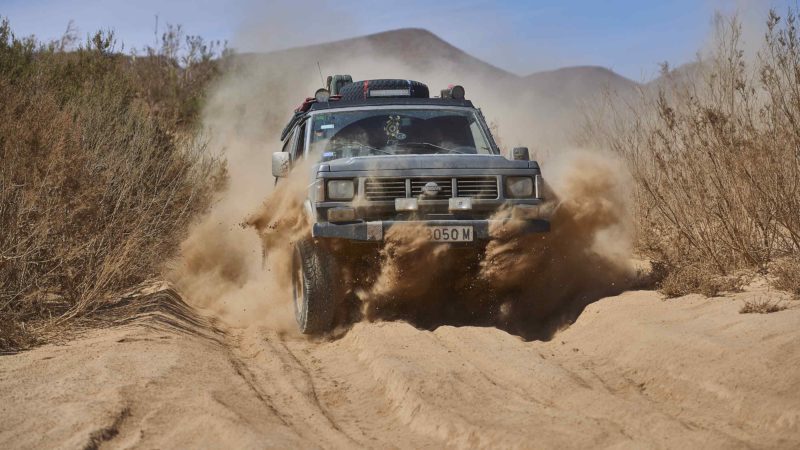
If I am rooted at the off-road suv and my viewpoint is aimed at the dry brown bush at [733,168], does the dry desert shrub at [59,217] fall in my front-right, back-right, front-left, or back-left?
back-left

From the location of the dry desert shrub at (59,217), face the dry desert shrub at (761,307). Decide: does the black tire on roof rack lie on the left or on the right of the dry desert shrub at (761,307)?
left

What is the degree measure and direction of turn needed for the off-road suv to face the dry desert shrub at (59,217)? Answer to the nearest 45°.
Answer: approximately 90° to its right

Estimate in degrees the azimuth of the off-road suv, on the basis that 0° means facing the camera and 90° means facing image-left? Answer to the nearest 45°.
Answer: approximately 0°

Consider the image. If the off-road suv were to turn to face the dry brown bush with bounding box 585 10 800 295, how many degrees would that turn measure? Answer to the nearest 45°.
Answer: approximately 90° to its left

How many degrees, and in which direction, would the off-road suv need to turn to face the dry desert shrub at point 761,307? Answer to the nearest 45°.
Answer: approximately 90° to its left
